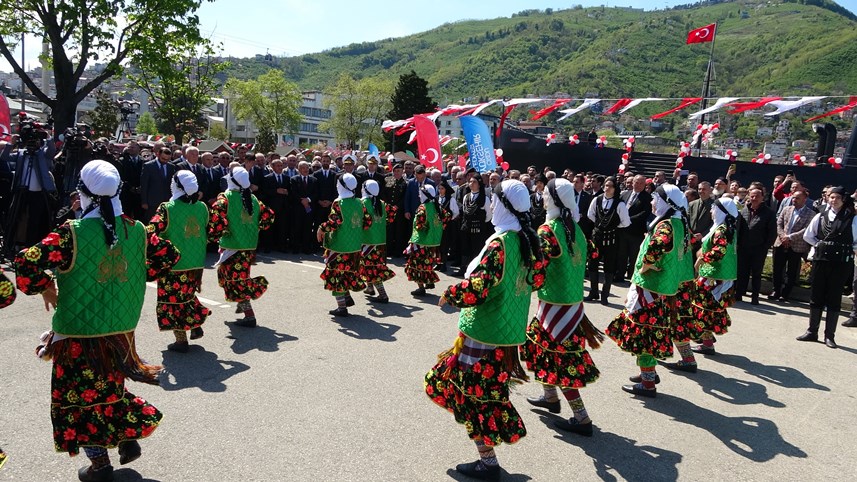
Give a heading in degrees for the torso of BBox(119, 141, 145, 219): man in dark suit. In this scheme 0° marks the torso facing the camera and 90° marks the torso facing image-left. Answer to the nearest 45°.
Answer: approximately 315°

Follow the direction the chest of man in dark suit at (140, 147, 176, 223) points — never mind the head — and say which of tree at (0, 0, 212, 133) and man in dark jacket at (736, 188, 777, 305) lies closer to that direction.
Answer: the man in dark jacket

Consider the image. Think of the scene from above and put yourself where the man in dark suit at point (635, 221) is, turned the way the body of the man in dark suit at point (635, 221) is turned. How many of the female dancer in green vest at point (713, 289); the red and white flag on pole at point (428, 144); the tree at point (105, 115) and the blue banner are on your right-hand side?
3

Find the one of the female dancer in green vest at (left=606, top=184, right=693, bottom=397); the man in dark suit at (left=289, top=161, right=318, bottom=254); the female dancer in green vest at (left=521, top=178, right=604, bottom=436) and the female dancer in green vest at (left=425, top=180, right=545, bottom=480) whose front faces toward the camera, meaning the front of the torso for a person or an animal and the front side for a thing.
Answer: the man in dark suit

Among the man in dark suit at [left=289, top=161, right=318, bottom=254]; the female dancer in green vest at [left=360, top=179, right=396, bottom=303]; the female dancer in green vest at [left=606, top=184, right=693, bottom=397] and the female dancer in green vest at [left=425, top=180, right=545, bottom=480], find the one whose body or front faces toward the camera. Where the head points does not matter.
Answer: the man in dark suit

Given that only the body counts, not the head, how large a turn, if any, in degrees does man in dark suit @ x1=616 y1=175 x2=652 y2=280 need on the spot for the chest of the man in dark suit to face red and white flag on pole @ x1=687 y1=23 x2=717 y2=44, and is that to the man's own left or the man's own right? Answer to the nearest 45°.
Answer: approximately 135° to the man's own right

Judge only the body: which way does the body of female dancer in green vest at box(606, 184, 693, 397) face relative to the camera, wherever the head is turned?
to the viewer's left

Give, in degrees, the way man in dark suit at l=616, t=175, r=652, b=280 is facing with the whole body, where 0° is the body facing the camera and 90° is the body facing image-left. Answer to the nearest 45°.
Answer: approximately 45°

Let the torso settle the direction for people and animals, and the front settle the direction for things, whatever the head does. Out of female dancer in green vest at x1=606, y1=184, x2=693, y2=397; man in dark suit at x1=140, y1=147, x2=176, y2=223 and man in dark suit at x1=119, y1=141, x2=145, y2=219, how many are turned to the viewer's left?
1

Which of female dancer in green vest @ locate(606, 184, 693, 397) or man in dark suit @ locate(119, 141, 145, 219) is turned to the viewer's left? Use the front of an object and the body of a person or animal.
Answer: the female dancer in green vest
